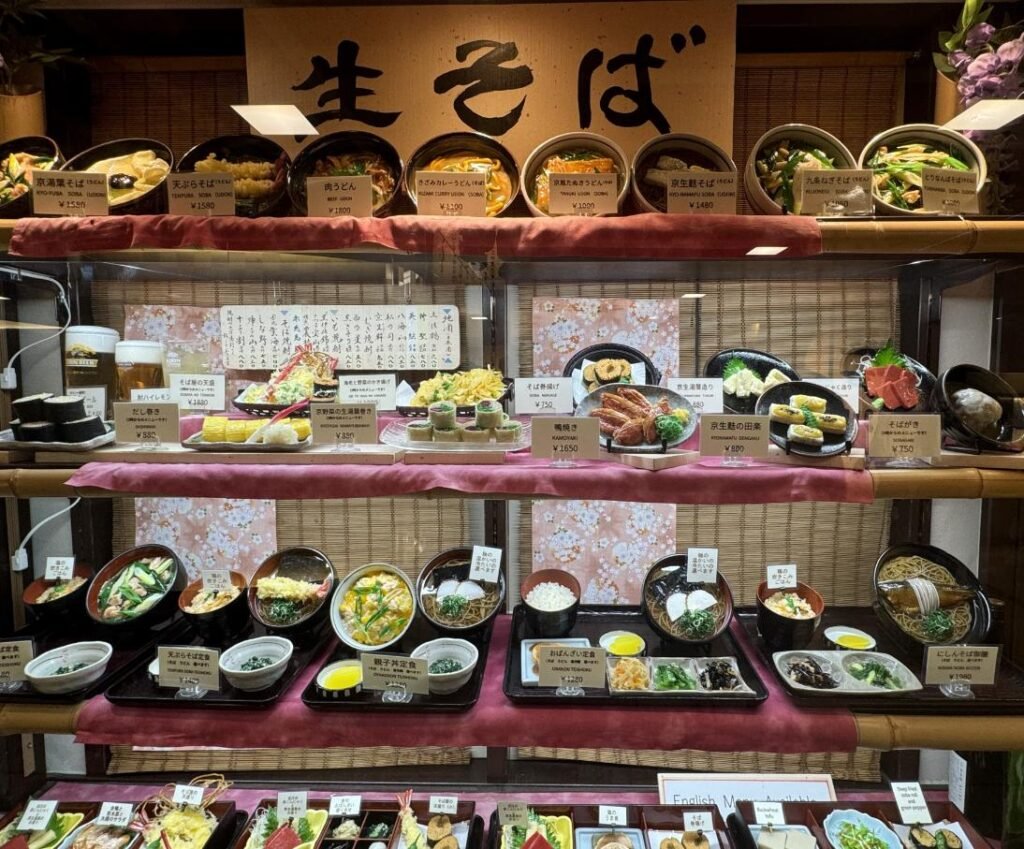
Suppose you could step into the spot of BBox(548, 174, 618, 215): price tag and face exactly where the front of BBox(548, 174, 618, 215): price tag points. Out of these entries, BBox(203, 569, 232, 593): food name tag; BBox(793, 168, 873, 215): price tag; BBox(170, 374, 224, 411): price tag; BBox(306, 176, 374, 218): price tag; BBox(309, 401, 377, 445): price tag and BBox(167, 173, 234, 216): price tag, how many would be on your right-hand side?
5

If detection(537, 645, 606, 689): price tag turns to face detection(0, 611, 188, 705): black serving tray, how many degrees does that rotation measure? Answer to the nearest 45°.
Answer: approximately 90° to its right

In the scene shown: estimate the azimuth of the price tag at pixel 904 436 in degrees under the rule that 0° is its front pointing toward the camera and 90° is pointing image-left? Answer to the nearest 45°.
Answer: approximately 0°

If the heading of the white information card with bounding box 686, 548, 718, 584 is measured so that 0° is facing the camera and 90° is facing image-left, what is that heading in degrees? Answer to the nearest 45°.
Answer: approximately 0°

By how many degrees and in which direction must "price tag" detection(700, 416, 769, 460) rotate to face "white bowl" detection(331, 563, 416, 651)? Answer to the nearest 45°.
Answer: approximately 90° to its right
